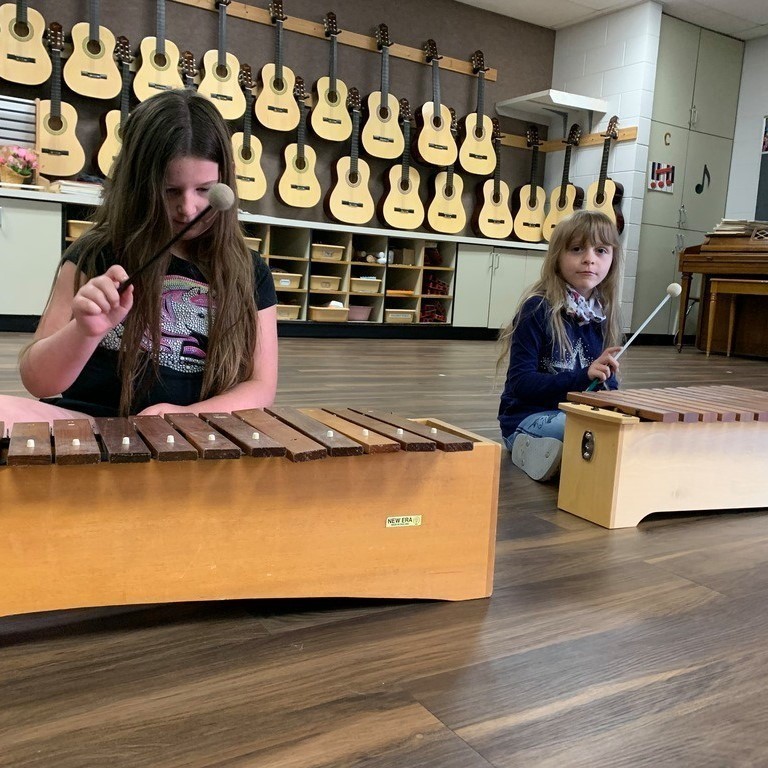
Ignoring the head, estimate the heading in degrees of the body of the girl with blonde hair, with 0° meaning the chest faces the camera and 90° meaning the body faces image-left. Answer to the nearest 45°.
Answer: approximately 315°

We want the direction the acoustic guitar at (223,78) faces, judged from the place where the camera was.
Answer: facing the viewer

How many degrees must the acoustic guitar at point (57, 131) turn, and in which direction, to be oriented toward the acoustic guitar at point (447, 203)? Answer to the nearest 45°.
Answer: approximately 90° to its left

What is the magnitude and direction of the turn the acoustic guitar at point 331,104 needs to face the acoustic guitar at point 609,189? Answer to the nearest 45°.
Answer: approximately 90° to its left

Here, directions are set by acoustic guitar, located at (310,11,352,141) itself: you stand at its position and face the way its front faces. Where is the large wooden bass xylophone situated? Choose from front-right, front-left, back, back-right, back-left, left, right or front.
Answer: front

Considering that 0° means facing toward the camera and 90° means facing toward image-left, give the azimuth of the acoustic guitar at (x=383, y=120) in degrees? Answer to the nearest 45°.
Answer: approximately 0°

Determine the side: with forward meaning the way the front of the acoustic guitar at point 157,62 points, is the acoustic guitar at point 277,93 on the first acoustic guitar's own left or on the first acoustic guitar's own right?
on the first acoustic guitar's own left

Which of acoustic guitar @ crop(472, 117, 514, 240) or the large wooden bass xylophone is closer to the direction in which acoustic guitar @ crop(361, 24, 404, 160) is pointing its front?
the large wooden bass xylophone

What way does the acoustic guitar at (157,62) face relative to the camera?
toward the camera

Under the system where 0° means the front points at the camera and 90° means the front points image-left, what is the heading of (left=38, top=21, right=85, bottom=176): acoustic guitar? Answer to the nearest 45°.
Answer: approximately 0°
